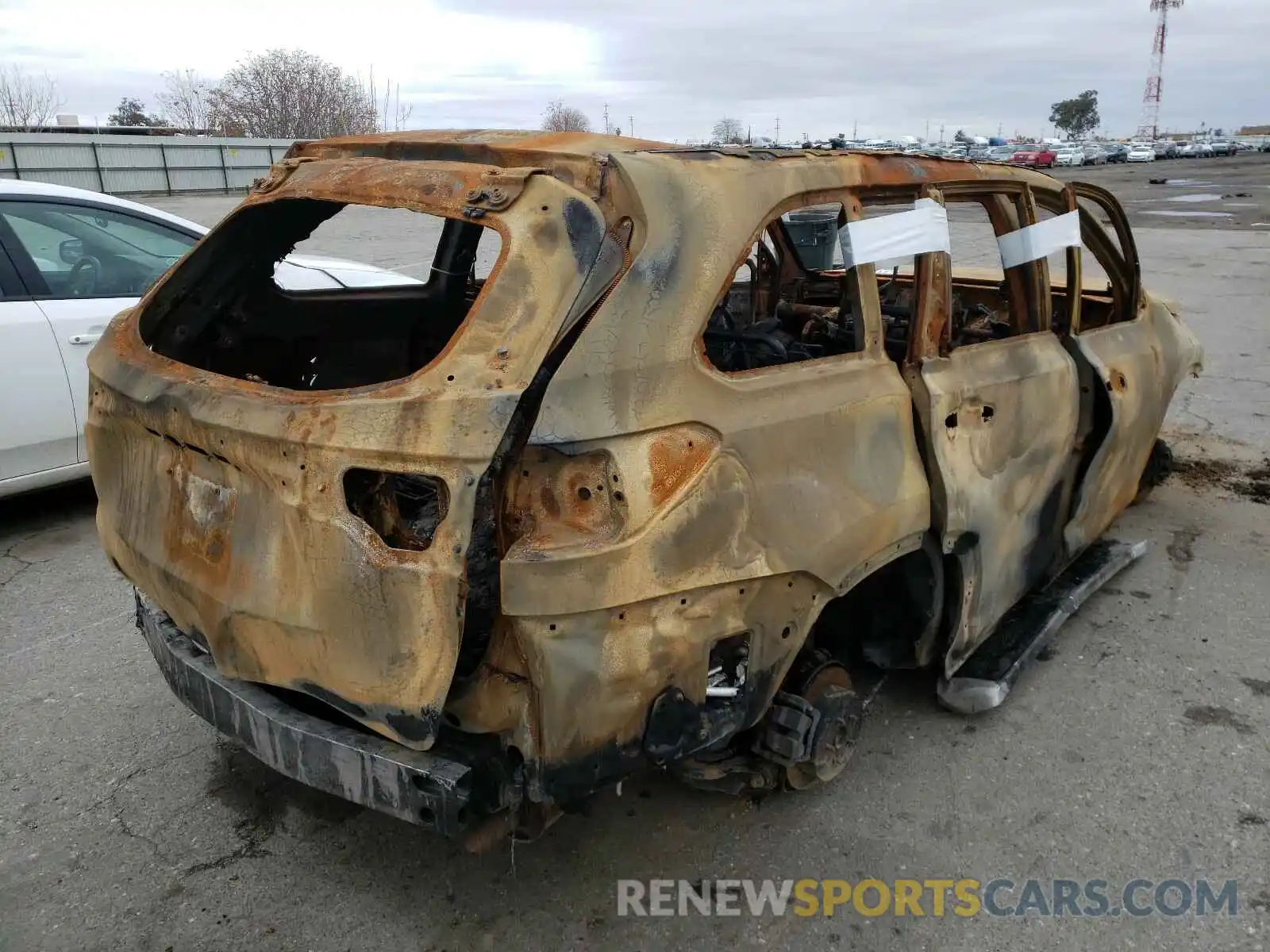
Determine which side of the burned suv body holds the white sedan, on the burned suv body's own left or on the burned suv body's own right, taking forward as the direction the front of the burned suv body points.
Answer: on the burned suv body's own left

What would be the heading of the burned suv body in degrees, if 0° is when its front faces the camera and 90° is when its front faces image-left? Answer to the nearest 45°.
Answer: approximately 225°

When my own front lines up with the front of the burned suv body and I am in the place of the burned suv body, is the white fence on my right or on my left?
on my left
